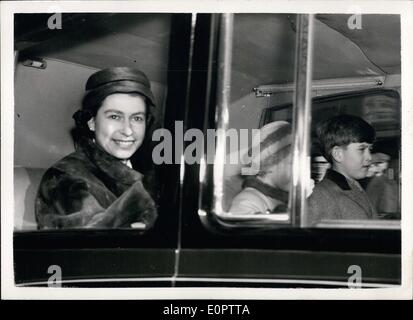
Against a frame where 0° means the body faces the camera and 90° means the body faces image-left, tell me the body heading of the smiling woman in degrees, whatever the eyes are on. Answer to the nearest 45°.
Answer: approximately 315°
